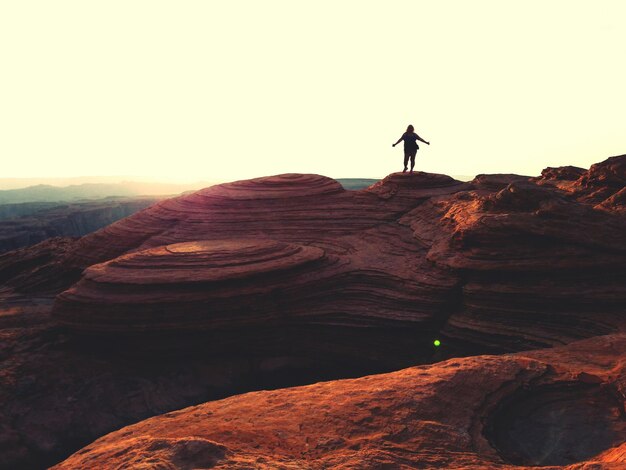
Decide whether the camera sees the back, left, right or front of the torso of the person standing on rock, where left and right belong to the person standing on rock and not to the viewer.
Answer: back
